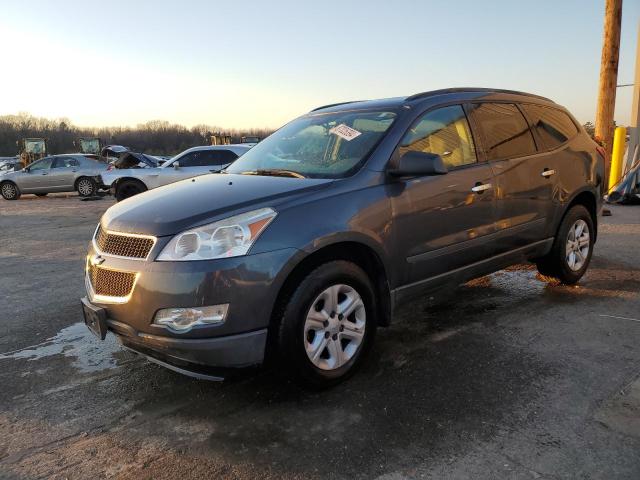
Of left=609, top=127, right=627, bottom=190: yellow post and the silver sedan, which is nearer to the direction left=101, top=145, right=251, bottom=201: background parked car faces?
the silver sedan

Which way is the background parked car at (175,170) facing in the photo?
to the viewer's left

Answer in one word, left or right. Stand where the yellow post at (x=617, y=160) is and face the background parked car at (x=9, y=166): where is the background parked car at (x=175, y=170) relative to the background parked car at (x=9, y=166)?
left

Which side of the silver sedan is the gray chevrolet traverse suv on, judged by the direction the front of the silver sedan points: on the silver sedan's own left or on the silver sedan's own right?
on the silver sedan's own left

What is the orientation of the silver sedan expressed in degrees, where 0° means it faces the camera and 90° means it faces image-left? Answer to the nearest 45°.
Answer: approximately 90°

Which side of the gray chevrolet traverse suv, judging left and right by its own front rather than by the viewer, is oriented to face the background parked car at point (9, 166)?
right

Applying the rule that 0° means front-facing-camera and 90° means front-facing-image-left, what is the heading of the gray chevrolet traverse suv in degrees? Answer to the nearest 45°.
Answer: approximately 45°

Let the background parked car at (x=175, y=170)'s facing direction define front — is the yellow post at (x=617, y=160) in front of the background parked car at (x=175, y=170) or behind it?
behind

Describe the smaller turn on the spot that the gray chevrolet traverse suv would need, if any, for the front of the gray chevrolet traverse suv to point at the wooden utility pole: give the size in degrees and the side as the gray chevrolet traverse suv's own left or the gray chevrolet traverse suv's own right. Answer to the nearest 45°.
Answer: approximately 180°

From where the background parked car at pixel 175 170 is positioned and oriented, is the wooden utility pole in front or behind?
behind
